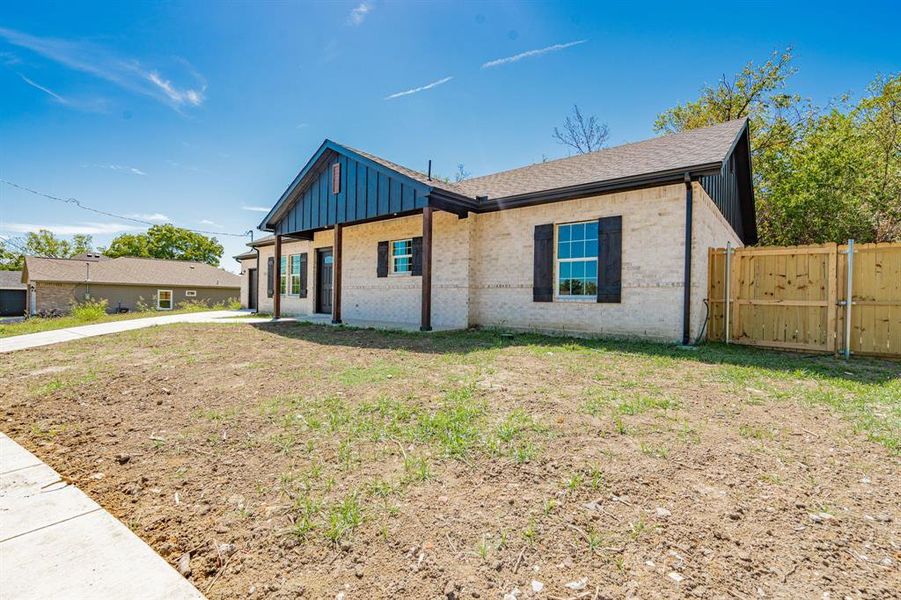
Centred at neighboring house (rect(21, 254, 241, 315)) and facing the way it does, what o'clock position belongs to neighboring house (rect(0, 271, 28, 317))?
neighboring house (rect(0, 271, 28, 317)) is roughly at 2 o'clock from neighboring house (rect(21, 254, 241, 315)).

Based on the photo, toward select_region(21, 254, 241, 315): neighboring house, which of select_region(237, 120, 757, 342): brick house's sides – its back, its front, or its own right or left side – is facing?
right

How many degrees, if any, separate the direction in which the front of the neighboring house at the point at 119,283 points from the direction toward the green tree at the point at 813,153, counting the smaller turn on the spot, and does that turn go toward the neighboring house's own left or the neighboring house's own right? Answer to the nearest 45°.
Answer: approximately 135° to the neighboring house's own left

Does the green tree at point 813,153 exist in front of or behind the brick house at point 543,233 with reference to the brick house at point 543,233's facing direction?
behind

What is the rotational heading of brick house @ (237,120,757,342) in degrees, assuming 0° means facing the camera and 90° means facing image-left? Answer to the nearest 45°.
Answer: approximately 45°

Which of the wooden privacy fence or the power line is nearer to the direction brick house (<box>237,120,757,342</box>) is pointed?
the power line

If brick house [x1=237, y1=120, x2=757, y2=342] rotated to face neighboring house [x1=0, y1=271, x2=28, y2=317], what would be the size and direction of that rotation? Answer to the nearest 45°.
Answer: approximately 90° to its right
